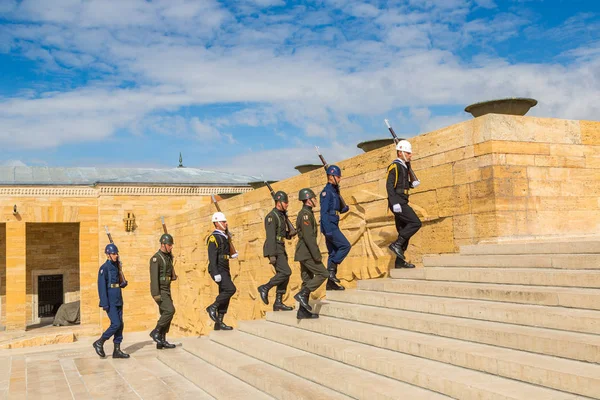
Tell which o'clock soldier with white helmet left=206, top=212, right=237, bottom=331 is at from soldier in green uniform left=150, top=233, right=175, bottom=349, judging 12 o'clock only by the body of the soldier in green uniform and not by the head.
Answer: The soldier with white helmet is roughly at 1 o'clock from the soldier in green uniform.

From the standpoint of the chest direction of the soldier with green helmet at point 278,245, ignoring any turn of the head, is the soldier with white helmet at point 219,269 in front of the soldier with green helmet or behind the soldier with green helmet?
behind

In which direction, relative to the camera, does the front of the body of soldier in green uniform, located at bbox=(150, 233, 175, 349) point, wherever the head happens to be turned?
to the viewer's right

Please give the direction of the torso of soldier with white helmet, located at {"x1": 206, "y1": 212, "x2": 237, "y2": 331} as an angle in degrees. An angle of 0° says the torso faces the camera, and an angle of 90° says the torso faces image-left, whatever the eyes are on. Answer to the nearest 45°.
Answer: approximately 270°

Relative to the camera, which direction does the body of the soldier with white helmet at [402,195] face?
to the viewer's right

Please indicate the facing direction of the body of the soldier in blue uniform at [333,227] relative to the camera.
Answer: to the viewer's right

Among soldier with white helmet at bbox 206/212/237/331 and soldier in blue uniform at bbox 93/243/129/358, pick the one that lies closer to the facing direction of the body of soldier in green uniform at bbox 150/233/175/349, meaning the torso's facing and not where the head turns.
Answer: the soldier with white helmet

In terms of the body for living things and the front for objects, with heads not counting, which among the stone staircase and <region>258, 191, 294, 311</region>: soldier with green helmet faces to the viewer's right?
the soldier with green helmet

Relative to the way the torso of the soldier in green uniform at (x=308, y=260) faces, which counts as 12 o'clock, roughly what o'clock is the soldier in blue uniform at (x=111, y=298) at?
The soldier in blue uniform is roughly at 7 o'clock from the soldier in green uniform.

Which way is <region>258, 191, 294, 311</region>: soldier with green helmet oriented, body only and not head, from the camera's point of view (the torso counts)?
to the viewer's right

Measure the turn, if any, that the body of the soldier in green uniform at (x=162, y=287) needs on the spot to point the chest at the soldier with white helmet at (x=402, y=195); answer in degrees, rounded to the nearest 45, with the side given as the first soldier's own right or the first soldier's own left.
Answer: approximately 45° to the first soldier's own right
